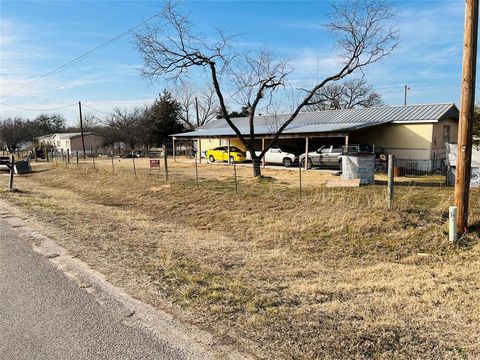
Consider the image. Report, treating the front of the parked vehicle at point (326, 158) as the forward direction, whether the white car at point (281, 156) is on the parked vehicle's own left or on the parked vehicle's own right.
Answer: on the parked vehicle's own right

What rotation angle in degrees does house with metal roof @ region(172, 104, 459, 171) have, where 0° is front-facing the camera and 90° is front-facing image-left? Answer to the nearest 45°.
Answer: approximately 45°

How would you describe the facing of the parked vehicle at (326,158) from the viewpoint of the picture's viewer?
facing the viewer and to the left of the viewer

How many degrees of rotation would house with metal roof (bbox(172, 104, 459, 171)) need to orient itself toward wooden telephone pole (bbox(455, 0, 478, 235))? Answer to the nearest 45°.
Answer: approximately 45° to its left
